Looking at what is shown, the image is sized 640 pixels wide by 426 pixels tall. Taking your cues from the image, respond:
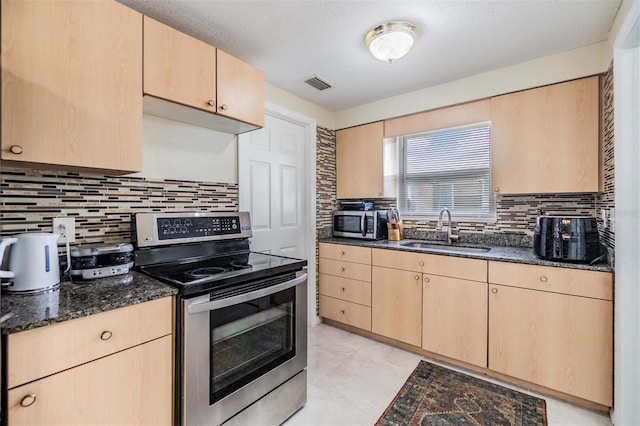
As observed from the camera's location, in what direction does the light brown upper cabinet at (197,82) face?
facing the viewer and to the right of the viewer

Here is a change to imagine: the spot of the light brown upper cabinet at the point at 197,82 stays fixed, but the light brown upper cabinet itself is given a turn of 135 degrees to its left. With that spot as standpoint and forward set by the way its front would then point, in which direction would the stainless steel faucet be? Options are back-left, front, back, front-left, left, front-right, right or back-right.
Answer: right

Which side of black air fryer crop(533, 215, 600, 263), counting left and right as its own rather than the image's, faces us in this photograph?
front

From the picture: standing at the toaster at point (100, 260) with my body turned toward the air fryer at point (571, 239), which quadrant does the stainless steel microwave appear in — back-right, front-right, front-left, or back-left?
front-left

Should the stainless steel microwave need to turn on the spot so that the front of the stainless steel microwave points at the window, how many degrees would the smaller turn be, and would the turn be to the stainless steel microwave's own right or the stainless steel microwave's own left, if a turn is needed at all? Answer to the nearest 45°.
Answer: approximately 135° to the stainless steel microwave's own left
